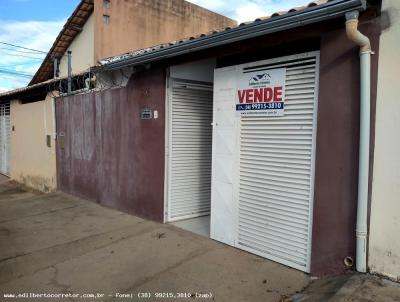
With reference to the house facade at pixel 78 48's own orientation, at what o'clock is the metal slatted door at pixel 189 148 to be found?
The metal slatted door is roughly at 10 o'clock from the house facade.

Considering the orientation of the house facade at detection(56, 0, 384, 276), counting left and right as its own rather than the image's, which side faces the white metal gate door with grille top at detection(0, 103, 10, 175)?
right

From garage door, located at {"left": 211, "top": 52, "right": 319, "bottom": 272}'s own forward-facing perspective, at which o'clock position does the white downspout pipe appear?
The white downspout pipe is roughly at 9 o'clock from the garage door.

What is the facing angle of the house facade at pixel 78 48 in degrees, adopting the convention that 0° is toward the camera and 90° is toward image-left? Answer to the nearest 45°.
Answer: approximately 45°
